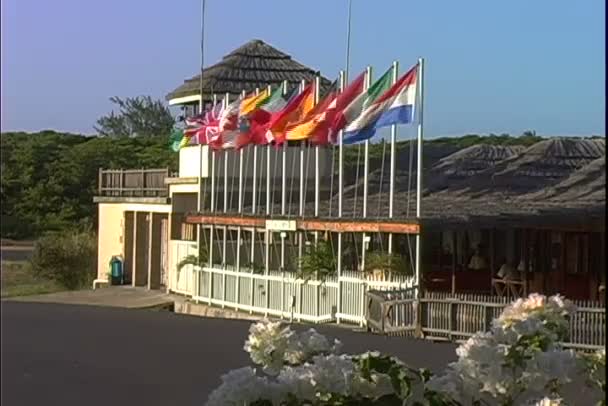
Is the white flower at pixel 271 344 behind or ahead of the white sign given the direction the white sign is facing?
ahead

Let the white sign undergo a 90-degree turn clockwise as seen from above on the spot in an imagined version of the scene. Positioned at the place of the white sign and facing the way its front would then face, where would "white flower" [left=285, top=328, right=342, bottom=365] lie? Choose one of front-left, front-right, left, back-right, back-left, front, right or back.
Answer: left

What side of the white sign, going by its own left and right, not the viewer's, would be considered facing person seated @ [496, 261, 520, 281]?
left

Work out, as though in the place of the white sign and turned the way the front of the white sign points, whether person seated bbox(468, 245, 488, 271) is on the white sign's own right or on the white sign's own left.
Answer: on the white sign's own left

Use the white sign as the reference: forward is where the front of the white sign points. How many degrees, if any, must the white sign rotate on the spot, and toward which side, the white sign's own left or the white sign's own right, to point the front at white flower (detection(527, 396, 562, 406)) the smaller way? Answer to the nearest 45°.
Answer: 0° — it already faces it

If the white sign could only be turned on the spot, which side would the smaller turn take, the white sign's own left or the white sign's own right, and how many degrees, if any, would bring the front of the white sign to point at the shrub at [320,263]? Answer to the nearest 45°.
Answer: approximately 45° to the white sign's own left

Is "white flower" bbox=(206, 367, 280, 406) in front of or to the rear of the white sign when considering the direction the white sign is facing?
in front

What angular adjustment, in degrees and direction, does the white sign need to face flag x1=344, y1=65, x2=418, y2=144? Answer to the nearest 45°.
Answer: approximately 45° to its left

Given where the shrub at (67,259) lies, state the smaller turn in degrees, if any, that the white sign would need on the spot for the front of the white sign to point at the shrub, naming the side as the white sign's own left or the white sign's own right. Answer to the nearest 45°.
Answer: approximately 135° to the white sign's own right

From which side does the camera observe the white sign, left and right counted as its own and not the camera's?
front
